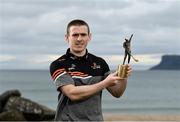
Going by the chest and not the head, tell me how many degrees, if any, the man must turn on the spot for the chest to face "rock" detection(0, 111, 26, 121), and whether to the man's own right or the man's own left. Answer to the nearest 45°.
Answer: approximately 180°

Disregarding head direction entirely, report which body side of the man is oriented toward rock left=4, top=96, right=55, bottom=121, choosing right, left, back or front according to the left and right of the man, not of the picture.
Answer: back

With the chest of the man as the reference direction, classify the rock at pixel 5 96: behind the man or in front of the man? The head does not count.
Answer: behind

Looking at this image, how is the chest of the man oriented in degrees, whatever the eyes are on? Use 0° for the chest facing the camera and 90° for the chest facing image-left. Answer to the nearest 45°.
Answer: approximately 0°
